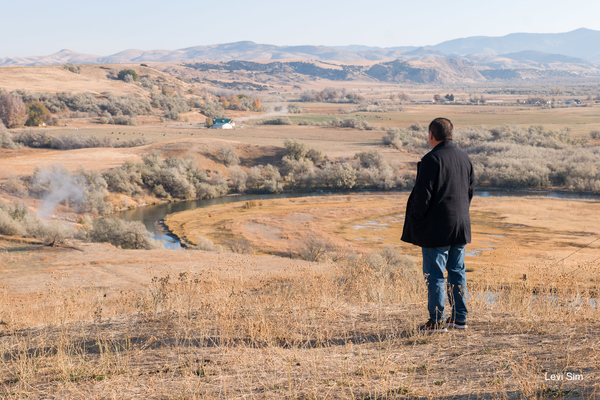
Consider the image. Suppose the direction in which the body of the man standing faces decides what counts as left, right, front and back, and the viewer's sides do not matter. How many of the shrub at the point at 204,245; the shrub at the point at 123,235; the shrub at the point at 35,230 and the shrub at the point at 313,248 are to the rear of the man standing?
0

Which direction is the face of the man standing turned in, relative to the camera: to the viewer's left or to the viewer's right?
to the viewer's left

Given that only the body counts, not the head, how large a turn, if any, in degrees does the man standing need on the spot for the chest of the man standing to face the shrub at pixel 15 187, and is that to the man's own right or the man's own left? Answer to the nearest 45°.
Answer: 0° — they already face it

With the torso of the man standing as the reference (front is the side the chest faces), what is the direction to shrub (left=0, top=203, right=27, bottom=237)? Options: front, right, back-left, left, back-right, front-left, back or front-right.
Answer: front

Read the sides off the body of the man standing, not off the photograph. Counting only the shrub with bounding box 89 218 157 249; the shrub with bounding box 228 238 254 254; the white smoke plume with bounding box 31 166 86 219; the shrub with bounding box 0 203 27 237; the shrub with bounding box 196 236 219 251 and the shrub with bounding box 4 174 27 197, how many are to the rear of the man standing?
0

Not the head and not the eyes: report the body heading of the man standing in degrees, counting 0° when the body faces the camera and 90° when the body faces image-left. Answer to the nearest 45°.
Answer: approximately 135°

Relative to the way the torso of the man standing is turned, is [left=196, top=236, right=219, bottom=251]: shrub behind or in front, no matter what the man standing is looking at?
in front

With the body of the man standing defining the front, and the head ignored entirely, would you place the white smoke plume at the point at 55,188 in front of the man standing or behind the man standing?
in front

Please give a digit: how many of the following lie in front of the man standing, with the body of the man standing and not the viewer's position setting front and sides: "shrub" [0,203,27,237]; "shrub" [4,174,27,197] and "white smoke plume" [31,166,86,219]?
3

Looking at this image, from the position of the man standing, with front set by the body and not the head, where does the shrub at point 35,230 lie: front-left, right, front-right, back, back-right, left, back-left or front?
front
